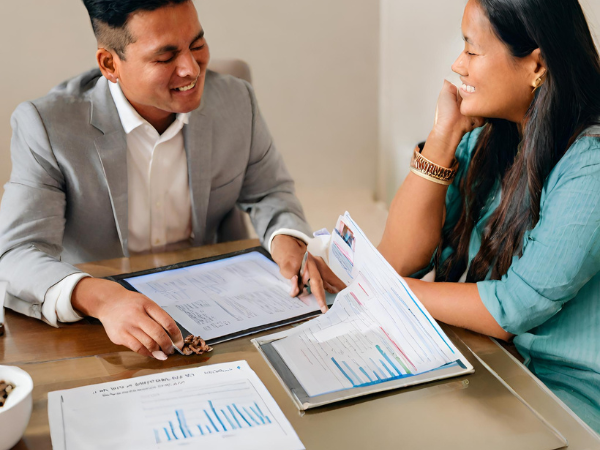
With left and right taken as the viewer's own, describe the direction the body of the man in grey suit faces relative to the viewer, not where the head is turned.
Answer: facing the viewer and to the right of the viewer

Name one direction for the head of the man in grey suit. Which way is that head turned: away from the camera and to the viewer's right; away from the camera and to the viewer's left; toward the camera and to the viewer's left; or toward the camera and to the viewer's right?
toward the camera and to the viewer's right

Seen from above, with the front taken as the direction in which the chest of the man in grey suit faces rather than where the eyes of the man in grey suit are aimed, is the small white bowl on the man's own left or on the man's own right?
on the man's own right

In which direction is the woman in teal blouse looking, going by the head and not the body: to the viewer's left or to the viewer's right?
to the viewer's left

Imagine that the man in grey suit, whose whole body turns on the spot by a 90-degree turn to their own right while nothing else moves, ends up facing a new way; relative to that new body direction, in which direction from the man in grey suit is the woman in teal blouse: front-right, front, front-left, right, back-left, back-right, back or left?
left

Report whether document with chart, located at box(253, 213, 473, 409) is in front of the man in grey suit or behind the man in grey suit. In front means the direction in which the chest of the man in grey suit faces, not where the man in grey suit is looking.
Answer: in front

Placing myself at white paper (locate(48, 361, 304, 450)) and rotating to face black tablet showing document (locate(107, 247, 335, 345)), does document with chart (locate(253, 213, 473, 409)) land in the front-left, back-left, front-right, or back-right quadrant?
front-right
